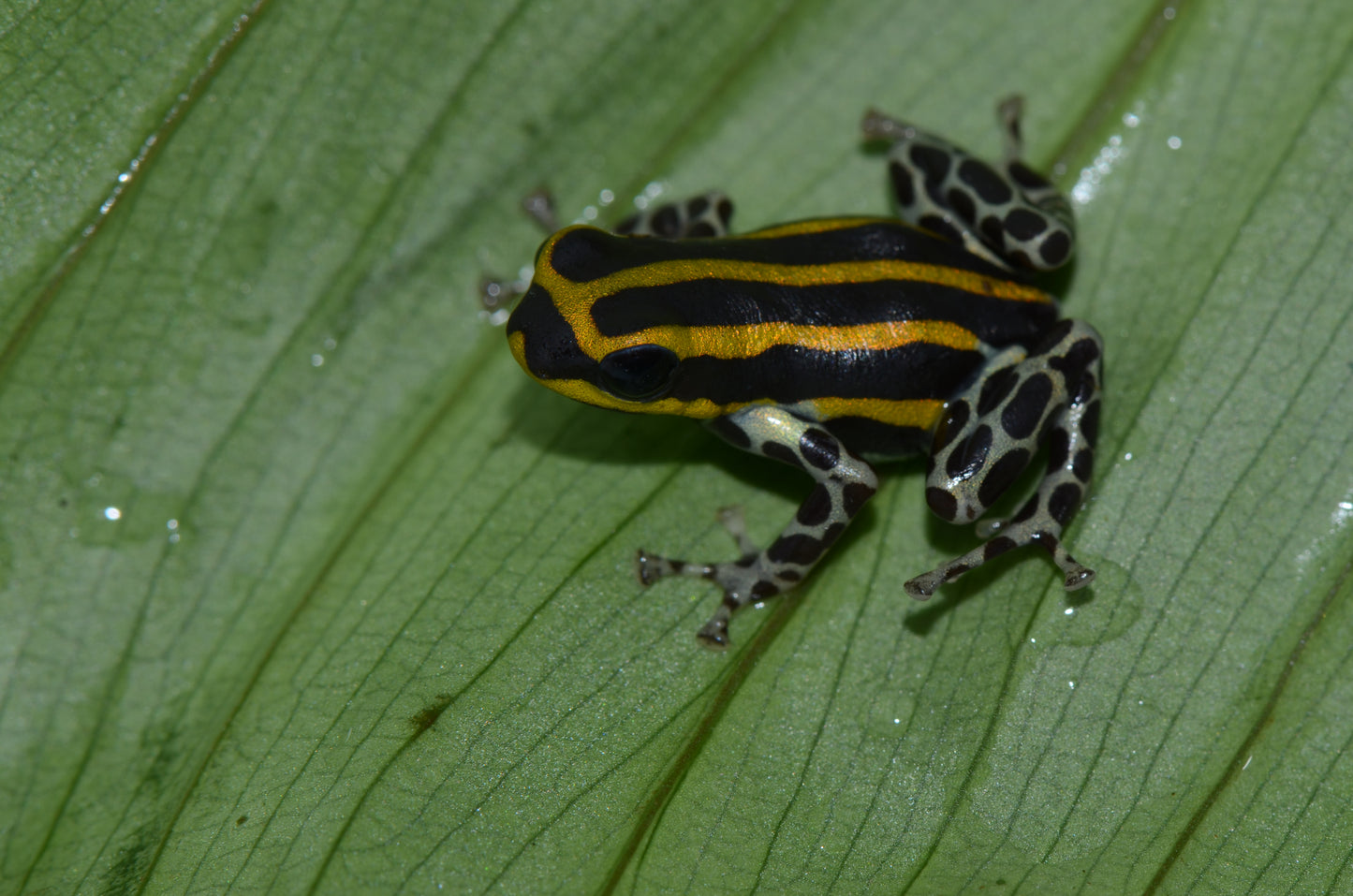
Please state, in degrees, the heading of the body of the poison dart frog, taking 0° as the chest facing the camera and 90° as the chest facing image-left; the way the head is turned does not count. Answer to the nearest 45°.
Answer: approximately 90°
